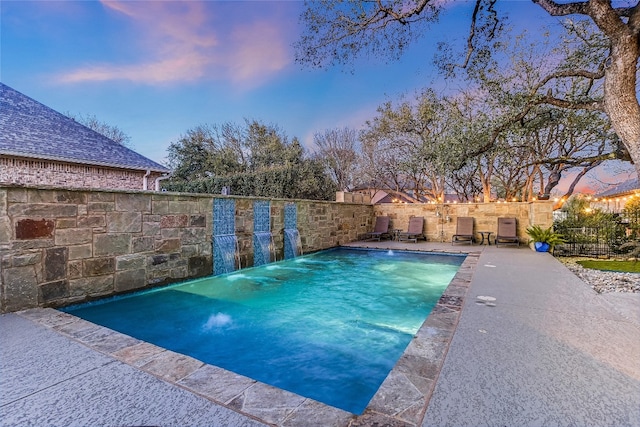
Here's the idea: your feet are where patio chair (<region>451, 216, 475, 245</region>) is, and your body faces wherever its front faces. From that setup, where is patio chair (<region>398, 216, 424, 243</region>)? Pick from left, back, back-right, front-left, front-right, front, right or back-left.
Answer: right

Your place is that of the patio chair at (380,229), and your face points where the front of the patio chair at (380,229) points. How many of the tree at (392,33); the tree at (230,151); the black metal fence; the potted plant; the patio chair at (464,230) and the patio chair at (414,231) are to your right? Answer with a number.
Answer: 1

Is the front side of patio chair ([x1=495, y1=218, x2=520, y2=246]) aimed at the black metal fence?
no

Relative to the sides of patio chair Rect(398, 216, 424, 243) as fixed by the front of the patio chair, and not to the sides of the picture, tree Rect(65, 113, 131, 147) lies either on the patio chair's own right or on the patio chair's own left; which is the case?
on the patio chair's own right

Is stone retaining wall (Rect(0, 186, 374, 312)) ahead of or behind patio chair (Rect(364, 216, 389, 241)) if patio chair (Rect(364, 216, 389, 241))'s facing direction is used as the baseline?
ahead

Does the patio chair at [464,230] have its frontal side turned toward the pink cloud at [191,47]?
no

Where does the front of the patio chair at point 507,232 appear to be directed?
toward the camera

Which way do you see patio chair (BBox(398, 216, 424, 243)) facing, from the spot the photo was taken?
facing the viewer and to the left of the viewer

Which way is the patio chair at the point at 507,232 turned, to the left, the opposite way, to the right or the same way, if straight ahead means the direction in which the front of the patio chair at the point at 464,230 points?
the same way

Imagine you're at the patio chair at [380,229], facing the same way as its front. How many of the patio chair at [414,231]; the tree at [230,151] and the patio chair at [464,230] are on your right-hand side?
1

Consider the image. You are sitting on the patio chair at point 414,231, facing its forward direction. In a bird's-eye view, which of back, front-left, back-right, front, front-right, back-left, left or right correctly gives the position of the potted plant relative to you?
left

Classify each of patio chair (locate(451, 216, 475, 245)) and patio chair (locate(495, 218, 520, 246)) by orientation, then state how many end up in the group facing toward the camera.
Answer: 2

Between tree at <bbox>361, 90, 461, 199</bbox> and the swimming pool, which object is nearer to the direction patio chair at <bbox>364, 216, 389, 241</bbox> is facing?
the swimming pool

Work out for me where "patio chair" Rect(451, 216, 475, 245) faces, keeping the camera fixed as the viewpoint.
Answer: facing the viewer

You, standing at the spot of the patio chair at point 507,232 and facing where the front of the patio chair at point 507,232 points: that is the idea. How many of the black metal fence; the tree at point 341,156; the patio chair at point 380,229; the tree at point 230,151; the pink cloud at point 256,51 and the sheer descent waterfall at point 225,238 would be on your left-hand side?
1

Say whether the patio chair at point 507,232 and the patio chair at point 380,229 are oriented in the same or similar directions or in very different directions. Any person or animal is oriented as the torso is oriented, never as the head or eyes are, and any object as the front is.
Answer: same or similar directions

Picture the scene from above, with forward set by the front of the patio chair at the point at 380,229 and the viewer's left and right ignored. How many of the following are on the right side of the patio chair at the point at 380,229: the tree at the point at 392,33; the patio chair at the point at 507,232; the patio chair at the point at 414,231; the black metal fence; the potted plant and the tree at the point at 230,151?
1
